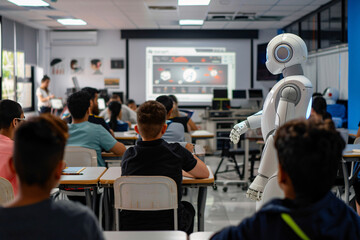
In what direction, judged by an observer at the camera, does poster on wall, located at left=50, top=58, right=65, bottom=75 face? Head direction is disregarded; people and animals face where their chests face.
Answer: facing the viewer

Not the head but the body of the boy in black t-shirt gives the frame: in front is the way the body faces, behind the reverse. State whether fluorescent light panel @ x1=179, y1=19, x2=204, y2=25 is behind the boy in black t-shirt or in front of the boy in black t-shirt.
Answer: in front

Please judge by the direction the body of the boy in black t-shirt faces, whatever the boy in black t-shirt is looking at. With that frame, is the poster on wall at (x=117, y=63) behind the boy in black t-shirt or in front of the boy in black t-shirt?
in front

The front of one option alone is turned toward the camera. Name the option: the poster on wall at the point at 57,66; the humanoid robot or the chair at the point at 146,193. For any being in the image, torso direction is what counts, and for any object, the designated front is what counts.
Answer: the poster on wall

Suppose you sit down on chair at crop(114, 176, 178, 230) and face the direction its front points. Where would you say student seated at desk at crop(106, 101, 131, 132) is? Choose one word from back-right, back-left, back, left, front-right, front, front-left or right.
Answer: front

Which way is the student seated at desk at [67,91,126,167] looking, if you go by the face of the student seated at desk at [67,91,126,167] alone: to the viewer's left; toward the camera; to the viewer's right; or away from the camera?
away from the camera

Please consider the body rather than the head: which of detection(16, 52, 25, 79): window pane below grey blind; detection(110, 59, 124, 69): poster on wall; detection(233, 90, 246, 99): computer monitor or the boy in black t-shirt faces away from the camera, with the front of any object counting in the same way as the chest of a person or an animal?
the boy in black t-shirt

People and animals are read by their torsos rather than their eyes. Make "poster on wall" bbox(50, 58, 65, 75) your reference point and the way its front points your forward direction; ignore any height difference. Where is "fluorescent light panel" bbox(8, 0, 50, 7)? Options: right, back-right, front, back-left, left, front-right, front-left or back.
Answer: front

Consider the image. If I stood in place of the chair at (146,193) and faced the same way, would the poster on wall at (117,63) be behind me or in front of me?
in front

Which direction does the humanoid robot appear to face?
to the viewer's left

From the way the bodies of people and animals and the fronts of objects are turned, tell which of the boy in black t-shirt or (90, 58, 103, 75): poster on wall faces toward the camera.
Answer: the poster on wall

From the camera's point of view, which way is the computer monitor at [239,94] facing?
toward the camera

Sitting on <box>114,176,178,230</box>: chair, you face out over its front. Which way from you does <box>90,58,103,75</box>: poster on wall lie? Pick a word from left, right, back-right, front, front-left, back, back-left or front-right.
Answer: front

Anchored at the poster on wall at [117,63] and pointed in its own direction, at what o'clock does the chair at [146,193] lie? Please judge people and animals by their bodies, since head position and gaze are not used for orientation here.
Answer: The chair is roughly at 12 o'clock from the poster on wall.

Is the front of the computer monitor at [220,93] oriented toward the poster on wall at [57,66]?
no

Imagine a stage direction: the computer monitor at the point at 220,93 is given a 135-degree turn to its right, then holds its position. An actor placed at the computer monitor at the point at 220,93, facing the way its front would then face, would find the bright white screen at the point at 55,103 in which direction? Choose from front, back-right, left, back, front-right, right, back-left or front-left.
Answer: front-left

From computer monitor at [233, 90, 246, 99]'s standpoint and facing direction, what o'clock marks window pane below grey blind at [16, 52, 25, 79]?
The window pane below grey blind is roughly at 3 o'clock from the computer monitor.

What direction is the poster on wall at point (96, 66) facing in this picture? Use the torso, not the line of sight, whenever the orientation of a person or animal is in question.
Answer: toward the camera

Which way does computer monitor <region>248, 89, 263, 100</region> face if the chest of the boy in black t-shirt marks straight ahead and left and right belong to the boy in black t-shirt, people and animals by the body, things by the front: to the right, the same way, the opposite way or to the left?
the opposite way

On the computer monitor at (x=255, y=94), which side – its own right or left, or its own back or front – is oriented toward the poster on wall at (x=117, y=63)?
right

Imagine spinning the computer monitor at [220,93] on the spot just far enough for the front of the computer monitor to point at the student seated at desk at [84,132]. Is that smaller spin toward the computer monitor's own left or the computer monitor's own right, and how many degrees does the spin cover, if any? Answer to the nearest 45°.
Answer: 0° — it already faces them
